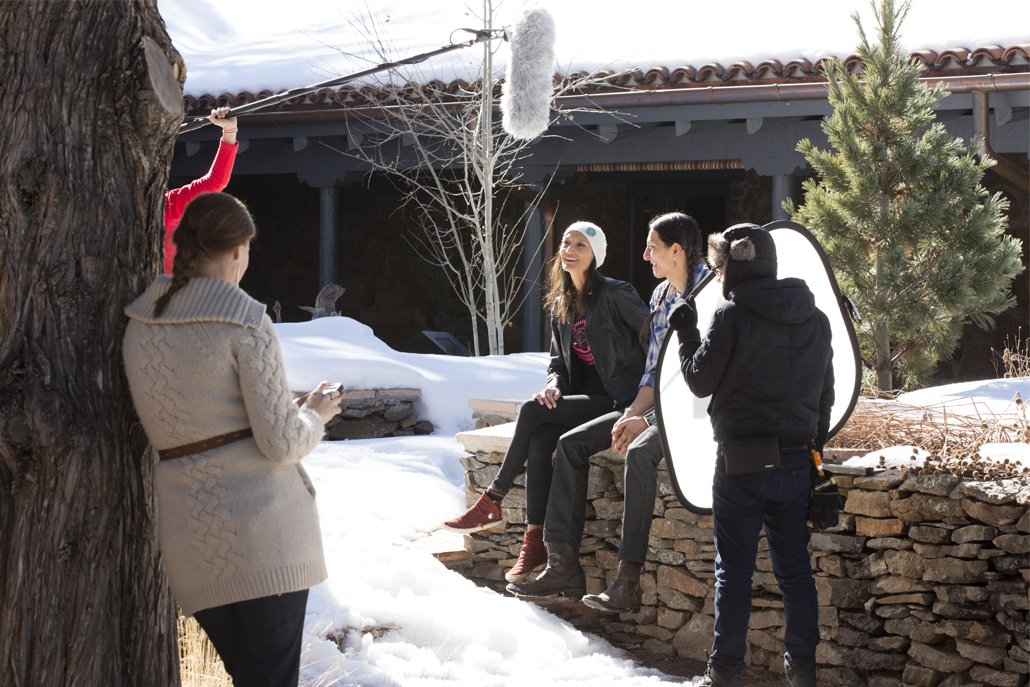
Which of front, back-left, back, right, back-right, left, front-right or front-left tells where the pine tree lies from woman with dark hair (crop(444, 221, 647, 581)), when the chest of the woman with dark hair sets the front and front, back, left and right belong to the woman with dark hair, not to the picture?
back

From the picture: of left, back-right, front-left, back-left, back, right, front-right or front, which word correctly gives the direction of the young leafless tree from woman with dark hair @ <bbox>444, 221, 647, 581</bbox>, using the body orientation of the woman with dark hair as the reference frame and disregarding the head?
back-right

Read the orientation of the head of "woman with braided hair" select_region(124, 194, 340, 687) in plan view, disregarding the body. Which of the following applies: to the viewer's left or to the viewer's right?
to the viewer's right

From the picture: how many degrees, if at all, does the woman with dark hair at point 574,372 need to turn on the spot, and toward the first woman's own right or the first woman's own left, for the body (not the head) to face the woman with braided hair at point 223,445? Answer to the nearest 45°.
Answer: approximately 45° to the first woman's own left

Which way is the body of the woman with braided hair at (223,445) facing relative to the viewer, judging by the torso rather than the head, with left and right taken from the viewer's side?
facing away from the viewer and to the right of the viewer

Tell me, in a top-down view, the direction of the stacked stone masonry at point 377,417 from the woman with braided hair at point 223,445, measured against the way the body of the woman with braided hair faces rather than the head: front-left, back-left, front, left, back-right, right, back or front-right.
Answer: front-left

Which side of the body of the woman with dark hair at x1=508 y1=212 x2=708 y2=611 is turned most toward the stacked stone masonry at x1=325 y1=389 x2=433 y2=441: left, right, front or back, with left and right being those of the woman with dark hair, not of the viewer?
right

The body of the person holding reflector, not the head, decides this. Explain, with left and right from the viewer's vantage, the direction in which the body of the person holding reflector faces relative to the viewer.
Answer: facing away from the viewer and to the left of the viewer

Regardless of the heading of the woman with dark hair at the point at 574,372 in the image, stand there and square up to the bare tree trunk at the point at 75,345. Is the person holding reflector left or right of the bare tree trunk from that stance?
left

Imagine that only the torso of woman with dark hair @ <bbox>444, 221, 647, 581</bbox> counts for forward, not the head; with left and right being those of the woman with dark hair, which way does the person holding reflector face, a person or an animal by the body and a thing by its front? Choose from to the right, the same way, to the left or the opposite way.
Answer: to the right

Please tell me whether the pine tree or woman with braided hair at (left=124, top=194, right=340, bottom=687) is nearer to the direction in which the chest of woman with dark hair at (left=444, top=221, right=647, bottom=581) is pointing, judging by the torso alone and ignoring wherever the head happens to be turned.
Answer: the woman with braided hair

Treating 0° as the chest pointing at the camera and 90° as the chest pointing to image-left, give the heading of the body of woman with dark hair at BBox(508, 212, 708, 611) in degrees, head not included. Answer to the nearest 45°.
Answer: approximately 45°
